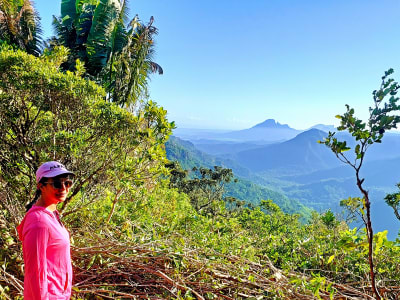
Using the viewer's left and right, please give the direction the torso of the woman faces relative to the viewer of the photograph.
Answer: facing the viewer and to the right of the viewer

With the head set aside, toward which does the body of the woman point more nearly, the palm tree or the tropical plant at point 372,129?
the tropical plant

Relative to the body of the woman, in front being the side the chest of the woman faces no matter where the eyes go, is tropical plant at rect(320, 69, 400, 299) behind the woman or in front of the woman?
in front

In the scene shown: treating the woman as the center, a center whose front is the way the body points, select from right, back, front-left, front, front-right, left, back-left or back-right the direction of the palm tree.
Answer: back-left

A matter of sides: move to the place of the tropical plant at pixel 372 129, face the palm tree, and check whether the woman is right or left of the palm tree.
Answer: left
